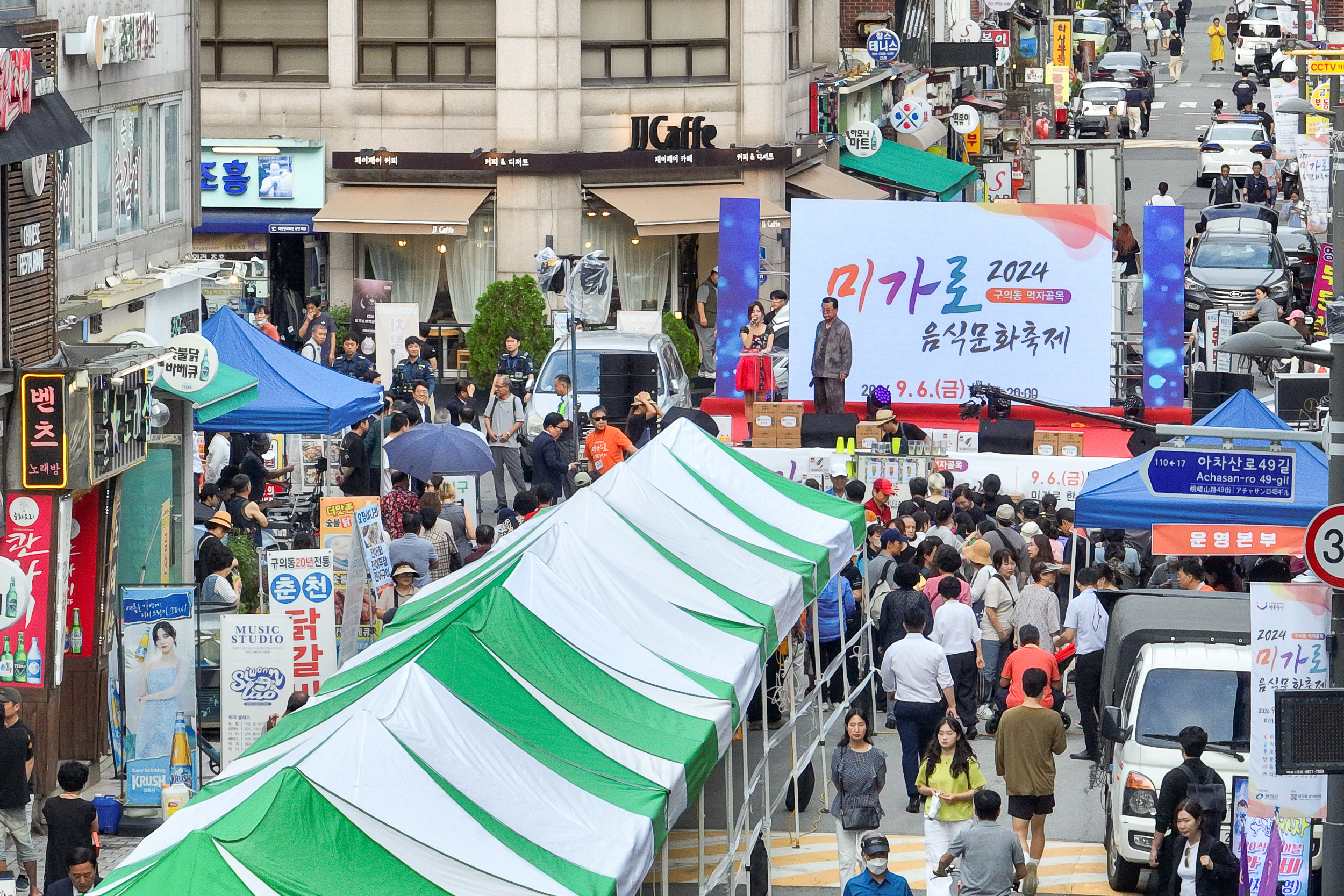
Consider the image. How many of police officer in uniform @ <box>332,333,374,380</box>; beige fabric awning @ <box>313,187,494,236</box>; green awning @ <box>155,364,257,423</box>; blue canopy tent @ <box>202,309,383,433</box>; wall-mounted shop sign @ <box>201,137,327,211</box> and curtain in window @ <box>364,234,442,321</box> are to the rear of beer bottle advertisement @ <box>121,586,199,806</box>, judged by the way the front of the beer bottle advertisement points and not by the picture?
6

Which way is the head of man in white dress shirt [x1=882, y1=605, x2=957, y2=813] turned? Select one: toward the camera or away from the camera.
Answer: away from the camera

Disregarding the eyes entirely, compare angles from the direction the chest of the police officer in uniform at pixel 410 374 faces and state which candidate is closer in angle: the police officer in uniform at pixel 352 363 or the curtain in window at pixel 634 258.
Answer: the police officer in uniform

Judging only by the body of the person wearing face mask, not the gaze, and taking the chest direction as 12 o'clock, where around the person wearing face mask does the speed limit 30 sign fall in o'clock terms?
The speed limit 30 sign is roughly at 9 o'clock from the person wearing face mask.

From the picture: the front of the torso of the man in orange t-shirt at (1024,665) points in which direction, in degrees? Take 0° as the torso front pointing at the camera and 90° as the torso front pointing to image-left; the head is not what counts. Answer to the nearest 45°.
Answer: approximately 180°

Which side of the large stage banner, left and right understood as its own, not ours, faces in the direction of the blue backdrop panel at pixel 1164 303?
left

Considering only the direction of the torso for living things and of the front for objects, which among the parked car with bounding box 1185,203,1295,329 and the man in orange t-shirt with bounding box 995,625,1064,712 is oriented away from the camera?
the man in orange t-shirt

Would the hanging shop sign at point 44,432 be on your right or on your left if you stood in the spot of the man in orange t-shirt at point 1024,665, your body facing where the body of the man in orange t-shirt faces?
on your left

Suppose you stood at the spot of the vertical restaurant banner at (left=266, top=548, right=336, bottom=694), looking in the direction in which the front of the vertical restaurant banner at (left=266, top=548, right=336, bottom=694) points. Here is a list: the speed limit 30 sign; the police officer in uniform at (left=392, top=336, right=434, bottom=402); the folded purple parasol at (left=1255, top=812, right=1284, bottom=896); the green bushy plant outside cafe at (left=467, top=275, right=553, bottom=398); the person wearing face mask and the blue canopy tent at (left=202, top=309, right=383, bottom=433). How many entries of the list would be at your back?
3

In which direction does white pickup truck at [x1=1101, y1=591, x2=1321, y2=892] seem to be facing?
toward the camera

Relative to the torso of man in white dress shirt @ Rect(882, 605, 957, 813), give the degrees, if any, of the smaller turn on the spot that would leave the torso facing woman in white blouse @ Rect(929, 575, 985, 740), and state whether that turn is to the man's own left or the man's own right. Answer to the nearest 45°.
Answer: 0° — they already face them

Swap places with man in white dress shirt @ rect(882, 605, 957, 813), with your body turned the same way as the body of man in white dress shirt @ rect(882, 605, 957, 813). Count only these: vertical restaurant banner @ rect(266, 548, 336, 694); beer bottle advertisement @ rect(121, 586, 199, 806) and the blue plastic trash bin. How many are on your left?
3

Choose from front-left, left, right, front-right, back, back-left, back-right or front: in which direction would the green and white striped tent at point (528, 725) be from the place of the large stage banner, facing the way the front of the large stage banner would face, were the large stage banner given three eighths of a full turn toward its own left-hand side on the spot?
back-right

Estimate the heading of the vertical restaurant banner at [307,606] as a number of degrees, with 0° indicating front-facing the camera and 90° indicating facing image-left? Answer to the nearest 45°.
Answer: approximately 0°

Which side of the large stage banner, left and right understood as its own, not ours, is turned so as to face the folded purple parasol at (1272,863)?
front
